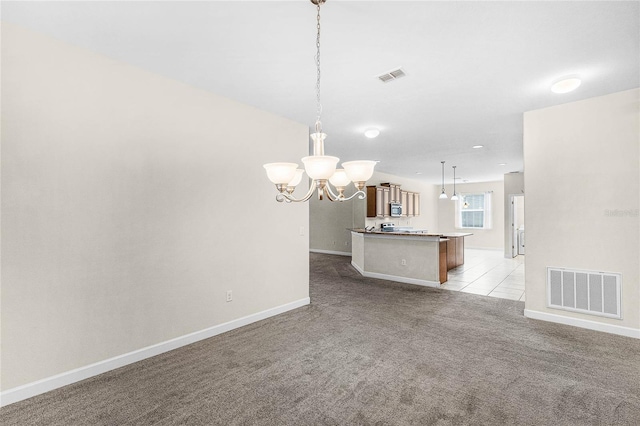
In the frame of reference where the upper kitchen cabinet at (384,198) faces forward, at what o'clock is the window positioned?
The window is roughly at 9 o'clock from the upper kitchen cabinet.

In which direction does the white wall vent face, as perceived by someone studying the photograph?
facing the viewer and to the left of the viewer

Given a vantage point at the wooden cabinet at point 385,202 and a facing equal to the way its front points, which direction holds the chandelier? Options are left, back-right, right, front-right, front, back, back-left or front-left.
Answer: front-right

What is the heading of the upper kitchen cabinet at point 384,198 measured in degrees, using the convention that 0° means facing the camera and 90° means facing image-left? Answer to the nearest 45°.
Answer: approximately 315°

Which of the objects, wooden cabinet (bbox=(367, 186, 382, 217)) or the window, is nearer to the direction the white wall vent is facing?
the wooden cabinet

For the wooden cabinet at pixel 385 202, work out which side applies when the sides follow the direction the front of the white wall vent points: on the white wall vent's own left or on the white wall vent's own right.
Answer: on the white wall vent's own right

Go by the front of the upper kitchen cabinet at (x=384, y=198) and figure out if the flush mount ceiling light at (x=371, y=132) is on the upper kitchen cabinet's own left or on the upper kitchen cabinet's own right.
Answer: on the upper kitchen cabinet's own right

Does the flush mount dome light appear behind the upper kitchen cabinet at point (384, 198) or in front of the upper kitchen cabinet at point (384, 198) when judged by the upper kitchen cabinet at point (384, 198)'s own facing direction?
in front

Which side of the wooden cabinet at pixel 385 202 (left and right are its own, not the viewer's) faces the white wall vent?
front

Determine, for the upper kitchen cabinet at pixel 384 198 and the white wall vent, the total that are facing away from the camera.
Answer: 0

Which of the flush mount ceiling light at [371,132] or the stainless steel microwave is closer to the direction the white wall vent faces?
the flush mount ceiling light

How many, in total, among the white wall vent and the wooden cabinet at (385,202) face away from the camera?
0

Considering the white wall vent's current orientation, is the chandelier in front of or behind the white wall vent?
in front

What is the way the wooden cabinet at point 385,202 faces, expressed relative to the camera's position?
facing the viewer and to the right of the viewer

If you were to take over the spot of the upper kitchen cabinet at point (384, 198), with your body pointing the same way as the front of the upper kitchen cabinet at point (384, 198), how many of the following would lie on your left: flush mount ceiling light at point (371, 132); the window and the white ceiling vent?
1
